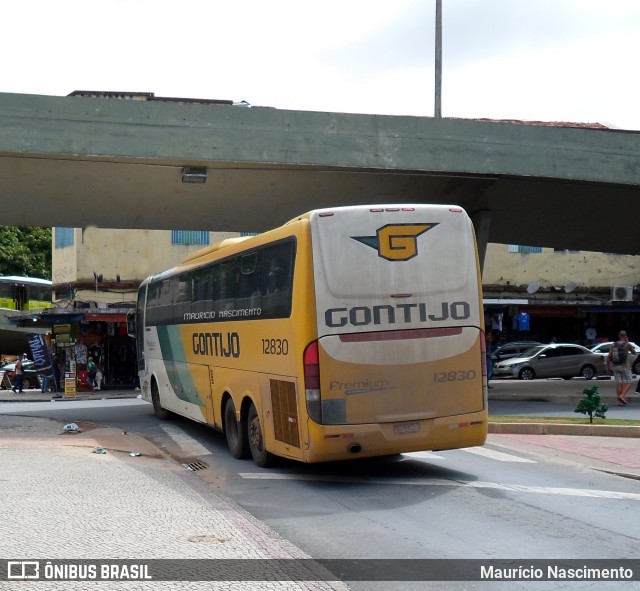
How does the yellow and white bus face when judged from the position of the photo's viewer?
facing away from the viewer and to the left of the viewer

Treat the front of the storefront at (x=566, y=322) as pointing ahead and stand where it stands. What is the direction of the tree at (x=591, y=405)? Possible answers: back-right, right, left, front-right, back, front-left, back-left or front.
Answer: front

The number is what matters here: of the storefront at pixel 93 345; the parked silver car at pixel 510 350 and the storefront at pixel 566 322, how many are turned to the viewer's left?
1

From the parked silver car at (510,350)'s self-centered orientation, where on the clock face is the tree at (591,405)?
The tree is roughly at 9 o'clock from the parked silver car.

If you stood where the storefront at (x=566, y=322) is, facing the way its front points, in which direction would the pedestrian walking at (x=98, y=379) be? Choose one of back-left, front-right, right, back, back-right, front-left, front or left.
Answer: front-right

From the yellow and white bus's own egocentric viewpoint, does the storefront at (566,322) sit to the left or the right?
on its right

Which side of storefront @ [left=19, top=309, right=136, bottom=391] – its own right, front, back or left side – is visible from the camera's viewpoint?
front

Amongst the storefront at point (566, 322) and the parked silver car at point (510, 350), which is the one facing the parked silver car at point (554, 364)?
the storefront

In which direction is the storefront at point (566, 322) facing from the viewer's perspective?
toward the camera

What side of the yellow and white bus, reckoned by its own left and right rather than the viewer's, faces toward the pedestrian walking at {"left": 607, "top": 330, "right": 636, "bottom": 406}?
right

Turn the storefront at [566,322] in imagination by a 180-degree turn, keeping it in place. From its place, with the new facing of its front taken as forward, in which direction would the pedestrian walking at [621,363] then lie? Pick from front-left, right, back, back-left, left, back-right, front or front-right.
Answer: back

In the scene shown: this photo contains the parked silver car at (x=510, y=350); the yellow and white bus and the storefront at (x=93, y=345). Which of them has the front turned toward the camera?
the storefront

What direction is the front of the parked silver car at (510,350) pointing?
to the viewer's left
